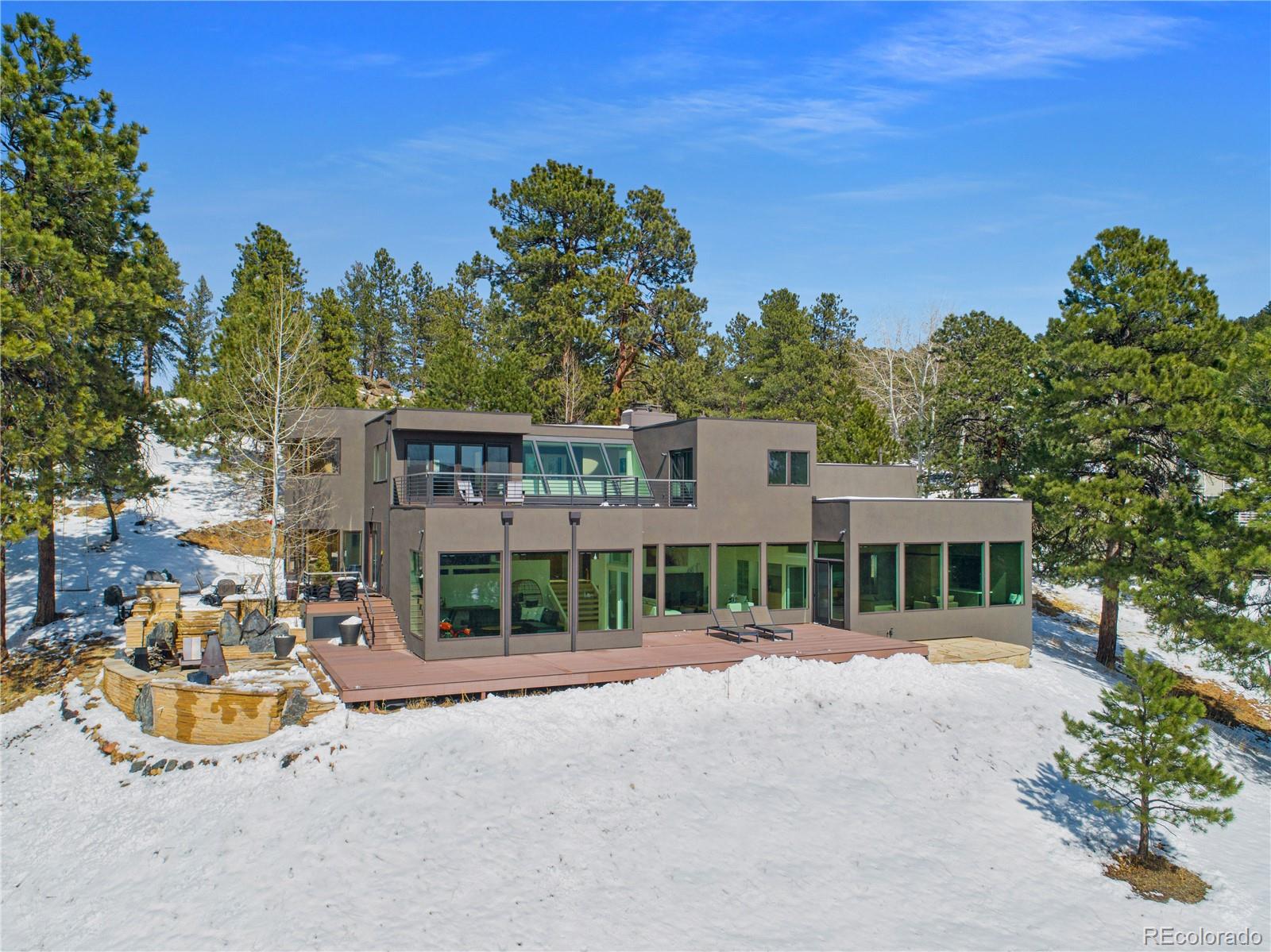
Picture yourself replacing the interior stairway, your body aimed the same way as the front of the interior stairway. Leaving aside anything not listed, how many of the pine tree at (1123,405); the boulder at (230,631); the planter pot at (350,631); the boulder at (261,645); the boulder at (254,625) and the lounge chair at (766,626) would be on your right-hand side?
4

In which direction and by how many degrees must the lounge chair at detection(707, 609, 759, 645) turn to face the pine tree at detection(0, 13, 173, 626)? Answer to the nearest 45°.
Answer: approximately 135° to its right

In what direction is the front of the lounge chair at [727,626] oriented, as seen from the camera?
facing the viewer and to the right of the viewer

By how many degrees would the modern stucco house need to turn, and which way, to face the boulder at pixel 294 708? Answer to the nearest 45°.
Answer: approximately 45° to its right

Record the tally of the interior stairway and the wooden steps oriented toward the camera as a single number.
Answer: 2

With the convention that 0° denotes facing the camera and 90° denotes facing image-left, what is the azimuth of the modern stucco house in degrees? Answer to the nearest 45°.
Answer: approximately 0°

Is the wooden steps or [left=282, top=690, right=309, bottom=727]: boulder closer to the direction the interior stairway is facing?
the boulder

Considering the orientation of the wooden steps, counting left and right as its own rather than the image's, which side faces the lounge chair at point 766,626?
left

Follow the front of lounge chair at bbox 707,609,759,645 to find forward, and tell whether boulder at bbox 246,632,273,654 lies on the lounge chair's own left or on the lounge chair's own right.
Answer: on the lounge chair's own right

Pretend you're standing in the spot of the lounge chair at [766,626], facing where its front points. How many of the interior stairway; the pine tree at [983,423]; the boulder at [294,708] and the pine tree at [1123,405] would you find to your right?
2
